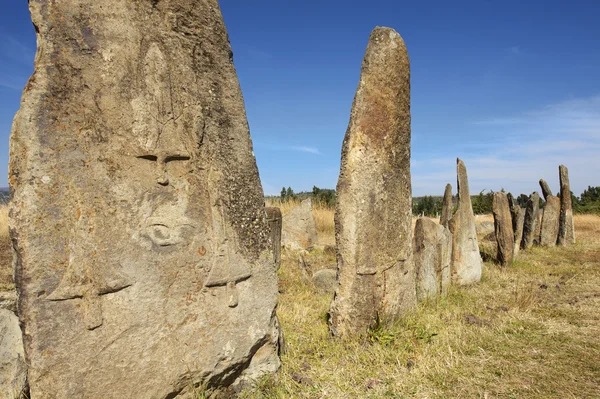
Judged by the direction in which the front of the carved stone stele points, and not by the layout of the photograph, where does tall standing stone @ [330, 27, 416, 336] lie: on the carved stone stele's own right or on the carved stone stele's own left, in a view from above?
on the carved stone stele's own left

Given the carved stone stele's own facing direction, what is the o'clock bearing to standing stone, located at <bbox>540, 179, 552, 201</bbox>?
The standing stone is roughly at 8 o'clock from the carved stone stele.

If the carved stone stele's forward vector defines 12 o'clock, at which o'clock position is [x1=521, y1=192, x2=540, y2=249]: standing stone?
The standing stone is roughly at 8 o'clock from the carved stone stele.

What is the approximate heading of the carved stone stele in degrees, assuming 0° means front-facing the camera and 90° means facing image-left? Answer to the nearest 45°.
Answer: approximately 0°

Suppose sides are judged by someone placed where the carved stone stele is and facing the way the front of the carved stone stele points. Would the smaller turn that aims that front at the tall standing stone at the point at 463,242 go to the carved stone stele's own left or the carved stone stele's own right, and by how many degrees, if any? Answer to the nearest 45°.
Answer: approximately 135° to the carved stone stele's own left

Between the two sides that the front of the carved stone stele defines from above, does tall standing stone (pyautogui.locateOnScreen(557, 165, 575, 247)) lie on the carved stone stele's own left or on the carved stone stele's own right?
on the carved stone stele's own left

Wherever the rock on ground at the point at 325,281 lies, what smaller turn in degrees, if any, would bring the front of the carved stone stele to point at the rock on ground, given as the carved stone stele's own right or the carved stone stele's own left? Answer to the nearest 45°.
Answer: approximately 135° to the carved stone stele's own left

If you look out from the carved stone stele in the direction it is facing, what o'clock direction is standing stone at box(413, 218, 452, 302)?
The standing stone is roughly at 8 o'clock from the carved stone stele.

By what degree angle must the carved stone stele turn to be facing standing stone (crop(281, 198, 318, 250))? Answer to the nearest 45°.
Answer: approximately 135° to its left
